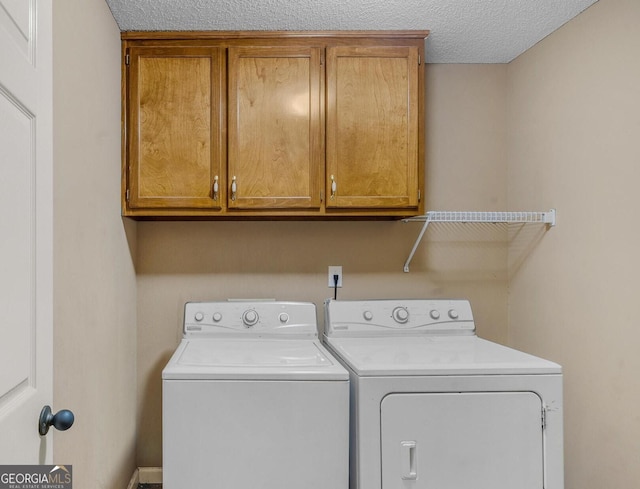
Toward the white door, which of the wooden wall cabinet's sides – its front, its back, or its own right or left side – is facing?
front

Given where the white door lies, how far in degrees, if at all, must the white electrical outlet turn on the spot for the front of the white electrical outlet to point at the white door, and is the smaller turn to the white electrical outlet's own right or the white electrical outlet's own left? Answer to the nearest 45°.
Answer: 0° — it already faces it

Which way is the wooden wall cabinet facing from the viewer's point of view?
toward the camera

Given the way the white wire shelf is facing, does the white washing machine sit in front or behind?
in front

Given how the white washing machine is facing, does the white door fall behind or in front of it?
in front

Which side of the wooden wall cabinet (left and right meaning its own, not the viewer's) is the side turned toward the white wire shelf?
left

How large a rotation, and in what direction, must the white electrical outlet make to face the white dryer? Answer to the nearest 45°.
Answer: approximately 45° to its left

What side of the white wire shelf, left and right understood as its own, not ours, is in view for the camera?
front

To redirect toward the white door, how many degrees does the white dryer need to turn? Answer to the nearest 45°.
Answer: approximately 45° to its right

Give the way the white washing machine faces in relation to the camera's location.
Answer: facing the viewer

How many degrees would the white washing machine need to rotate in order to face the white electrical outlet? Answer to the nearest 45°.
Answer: approximately 135° to its left
